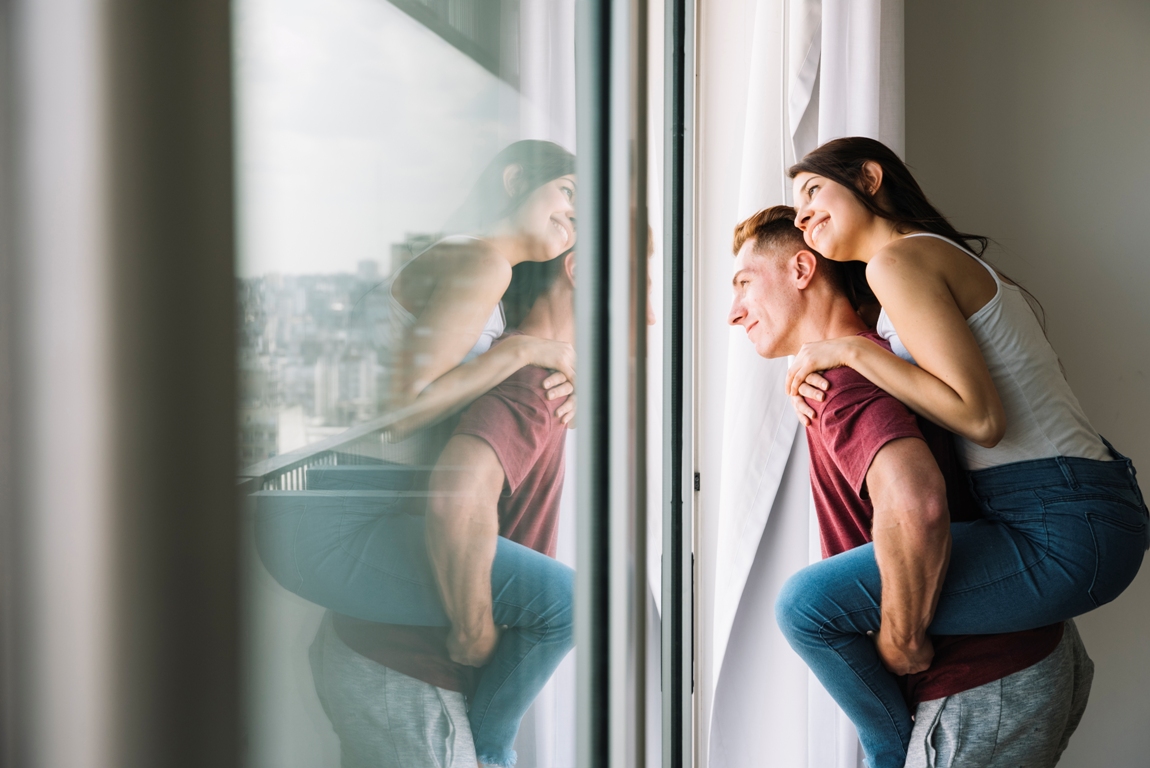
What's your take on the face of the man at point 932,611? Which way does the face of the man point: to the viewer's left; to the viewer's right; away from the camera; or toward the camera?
to the viewer's left

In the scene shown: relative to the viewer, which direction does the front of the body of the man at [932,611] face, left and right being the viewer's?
facing to the left of the viewer

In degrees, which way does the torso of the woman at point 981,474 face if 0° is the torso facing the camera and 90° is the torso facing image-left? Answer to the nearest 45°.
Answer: approximately 90°
